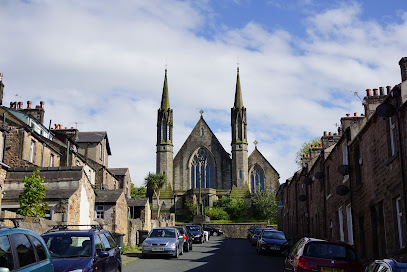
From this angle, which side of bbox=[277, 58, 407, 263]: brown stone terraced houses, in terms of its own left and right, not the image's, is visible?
left

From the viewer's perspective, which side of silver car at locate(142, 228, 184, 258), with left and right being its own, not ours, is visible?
front

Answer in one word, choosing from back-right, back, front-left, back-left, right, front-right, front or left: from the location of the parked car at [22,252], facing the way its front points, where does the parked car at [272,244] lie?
back

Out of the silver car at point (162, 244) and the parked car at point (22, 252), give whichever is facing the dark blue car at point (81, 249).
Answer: the silver car

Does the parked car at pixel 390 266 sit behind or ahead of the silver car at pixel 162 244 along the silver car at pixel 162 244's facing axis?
ahead

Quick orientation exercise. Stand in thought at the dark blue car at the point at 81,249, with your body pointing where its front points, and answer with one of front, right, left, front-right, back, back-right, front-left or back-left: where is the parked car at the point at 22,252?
front-left

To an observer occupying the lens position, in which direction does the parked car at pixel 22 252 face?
facing the viewer and to the left of the viewer

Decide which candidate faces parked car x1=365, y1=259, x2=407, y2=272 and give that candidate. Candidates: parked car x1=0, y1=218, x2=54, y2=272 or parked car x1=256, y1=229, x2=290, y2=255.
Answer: parked car x1=256, y1=229, x2=290, y2=255

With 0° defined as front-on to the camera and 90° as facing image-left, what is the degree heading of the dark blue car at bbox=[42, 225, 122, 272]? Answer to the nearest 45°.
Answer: approximately 45°

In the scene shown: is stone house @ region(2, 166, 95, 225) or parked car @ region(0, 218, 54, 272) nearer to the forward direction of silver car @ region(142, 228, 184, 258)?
the parked car

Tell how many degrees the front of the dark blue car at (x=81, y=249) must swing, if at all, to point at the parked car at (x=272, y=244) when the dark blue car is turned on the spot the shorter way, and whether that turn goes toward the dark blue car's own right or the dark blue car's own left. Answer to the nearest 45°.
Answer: approximately 180°

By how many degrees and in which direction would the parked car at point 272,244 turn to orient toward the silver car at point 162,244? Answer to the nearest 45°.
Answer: approximately 45° to its right

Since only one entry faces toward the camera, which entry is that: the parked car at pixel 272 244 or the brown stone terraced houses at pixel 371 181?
the parked car

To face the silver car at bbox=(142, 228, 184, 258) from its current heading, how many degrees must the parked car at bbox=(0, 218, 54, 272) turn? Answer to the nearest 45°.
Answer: approximately 135° to its right

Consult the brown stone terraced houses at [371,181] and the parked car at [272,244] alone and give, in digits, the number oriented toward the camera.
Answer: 1

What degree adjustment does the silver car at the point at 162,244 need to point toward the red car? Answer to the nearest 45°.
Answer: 0° — it already faces it

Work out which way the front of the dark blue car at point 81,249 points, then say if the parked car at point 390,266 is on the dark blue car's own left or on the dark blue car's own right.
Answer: on the dark blue car's own left
